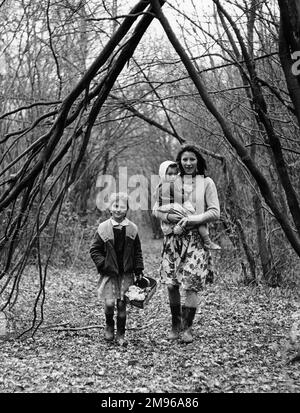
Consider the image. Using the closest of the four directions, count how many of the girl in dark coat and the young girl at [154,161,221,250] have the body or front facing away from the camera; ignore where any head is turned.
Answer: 0

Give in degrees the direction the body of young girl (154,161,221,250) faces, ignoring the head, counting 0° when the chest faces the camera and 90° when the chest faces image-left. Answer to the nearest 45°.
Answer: approximately 315°

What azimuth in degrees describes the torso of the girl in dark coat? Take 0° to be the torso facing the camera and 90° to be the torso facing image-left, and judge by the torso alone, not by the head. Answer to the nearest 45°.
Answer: approximately 0°

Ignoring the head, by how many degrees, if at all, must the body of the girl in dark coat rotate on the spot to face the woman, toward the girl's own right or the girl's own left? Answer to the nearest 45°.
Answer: approximately 90° to the girl's own left
